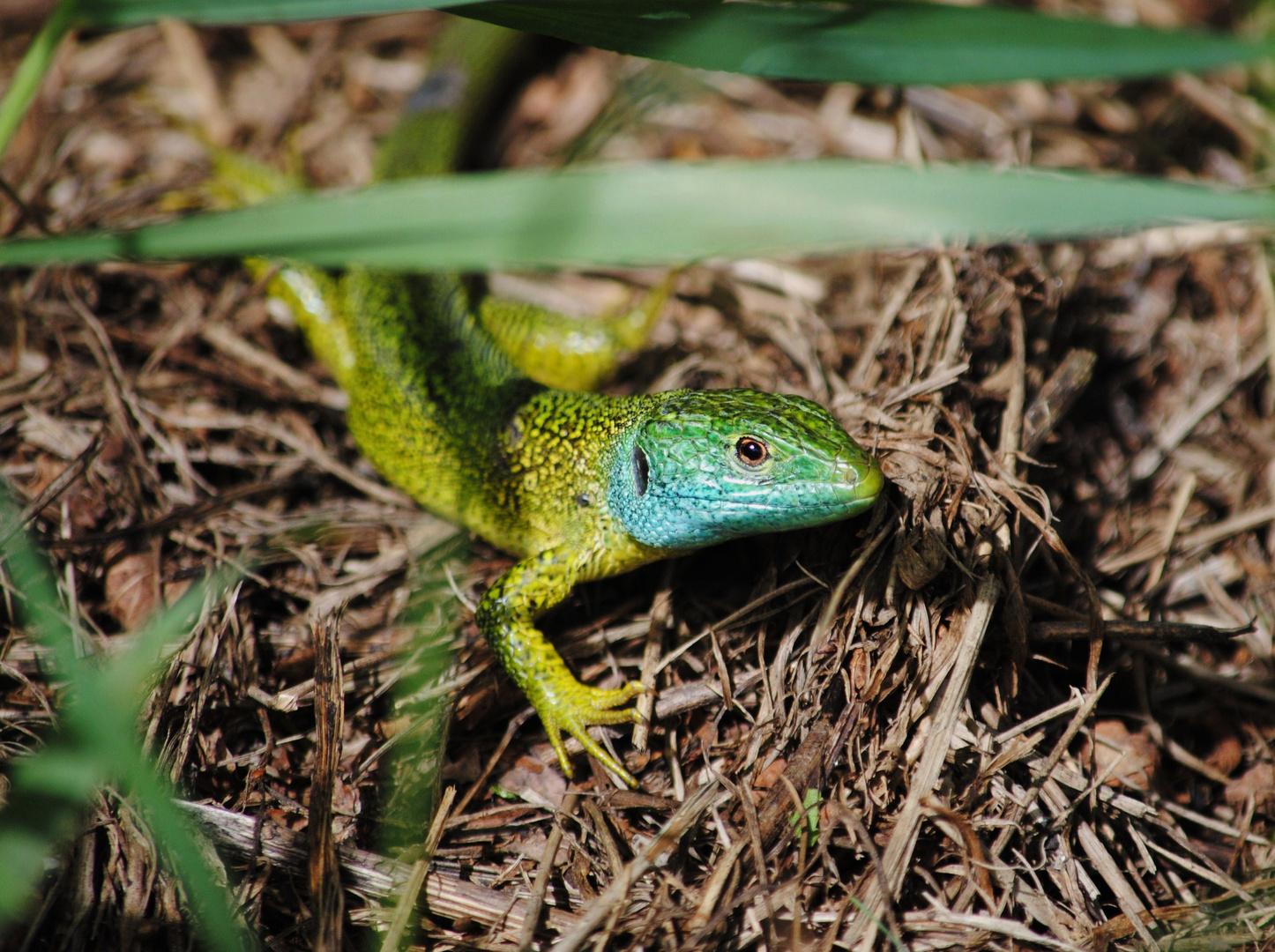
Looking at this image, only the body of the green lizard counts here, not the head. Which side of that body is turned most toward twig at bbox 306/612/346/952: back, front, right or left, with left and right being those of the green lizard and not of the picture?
right

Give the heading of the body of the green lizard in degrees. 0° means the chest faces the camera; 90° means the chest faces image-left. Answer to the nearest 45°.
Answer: approximately 315°

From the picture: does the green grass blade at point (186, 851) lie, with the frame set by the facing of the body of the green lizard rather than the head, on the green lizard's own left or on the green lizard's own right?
on the green lizard's own right

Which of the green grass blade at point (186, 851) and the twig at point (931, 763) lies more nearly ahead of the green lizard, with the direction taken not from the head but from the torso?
the twig
